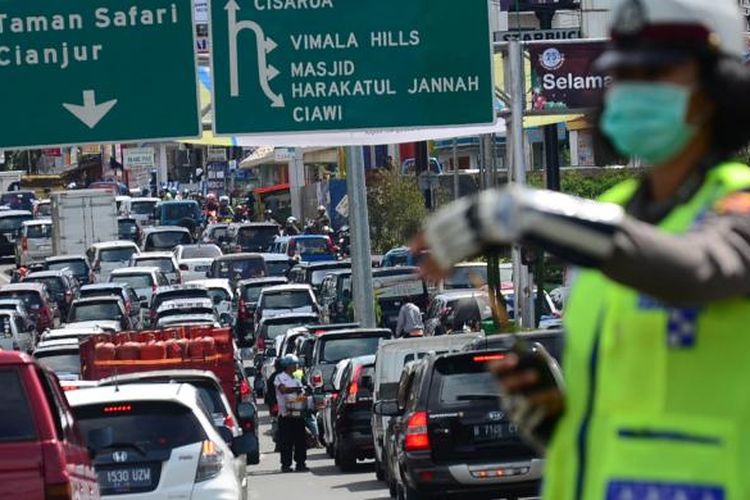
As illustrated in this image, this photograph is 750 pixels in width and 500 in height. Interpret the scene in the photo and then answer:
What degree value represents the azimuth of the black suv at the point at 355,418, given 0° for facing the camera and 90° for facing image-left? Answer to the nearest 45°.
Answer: approximately 180°

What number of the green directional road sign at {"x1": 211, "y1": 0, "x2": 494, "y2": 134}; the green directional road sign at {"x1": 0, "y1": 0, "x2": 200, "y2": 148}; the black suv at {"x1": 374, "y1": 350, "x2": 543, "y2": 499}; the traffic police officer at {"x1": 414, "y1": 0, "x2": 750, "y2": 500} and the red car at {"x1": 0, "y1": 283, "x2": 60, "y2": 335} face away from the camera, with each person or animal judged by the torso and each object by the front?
2

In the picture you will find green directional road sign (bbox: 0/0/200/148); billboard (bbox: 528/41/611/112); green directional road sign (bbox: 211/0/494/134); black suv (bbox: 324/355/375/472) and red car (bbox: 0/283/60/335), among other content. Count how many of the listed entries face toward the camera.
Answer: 3

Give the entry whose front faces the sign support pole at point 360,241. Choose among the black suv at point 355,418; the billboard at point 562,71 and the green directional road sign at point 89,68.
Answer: the black suv

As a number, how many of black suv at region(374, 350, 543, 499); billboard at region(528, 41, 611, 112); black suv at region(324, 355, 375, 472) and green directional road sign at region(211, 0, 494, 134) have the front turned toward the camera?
2

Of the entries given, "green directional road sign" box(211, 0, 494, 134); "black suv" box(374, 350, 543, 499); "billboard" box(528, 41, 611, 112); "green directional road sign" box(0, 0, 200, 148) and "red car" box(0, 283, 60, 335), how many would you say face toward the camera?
3

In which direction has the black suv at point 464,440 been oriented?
away from the camera

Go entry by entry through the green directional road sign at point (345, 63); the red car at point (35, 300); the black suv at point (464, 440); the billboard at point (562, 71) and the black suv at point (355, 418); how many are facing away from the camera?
3

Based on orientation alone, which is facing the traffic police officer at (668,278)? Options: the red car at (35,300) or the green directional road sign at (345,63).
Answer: the green directional road sign

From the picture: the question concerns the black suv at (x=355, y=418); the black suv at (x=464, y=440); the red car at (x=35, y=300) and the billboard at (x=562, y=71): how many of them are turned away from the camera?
3
